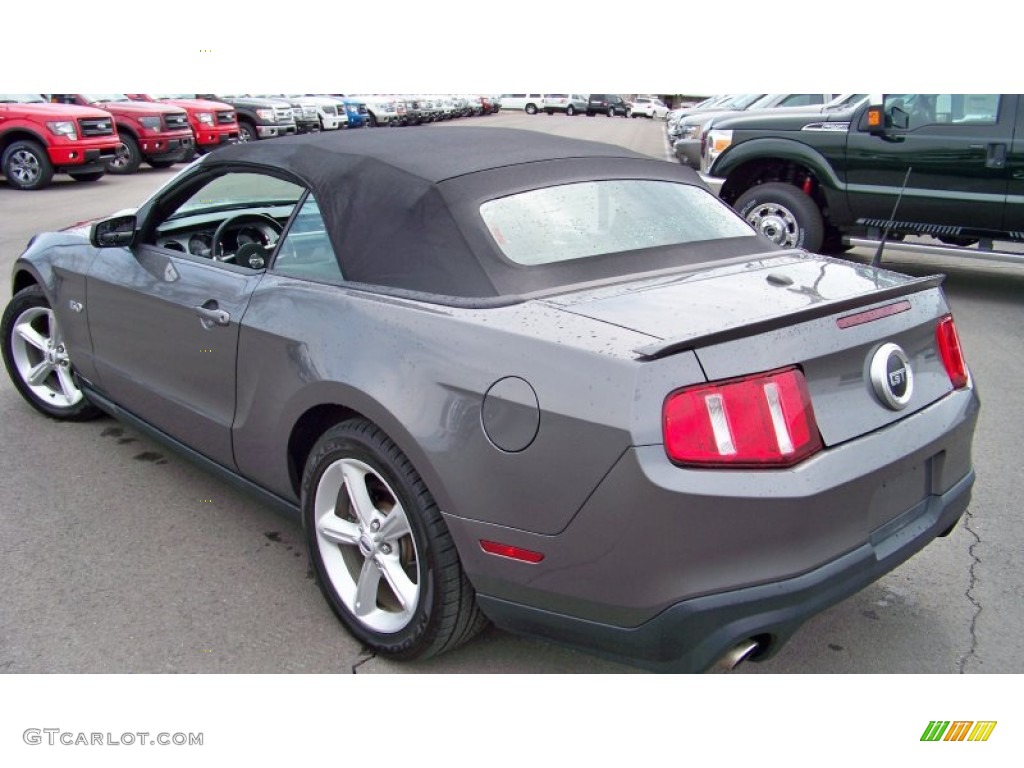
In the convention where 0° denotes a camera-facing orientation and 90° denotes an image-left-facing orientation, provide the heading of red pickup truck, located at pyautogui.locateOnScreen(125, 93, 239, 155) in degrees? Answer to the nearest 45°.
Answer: approximately 315°

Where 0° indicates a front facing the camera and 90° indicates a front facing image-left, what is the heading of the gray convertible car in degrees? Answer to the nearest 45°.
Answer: approximately 135°

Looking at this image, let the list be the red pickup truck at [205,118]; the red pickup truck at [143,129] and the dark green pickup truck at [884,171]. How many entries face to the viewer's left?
1

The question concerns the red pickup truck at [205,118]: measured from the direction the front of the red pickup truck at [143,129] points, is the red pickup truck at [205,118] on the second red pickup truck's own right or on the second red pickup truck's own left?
on the second red pickup truck's own left

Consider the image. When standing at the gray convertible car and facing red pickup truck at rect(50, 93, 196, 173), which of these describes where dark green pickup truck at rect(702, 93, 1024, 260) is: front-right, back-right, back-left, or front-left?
front-right

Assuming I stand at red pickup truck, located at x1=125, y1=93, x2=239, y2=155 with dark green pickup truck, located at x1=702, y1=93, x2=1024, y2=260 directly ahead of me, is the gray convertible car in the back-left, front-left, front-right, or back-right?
front-right

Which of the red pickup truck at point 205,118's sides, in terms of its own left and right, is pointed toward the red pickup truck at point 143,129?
right

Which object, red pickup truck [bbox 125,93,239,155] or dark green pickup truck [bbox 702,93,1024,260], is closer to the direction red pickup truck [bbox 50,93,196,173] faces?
the dark green pickup truck

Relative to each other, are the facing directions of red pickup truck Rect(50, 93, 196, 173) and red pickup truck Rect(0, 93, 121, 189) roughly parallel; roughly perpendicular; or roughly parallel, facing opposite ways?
roughly parallel

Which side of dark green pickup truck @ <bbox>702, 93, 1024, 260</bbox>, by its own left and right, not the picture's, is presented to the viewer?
left

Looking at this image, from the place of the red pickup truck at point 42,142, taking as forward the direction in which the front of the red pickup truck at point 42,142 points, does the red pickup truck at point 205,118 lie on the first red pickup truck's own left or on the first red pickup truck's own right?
on the first red pickup truck's own left

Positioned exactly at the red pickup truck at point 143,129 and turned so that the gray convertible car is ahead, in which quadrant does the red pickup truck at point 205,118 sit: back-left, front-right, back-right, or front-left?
back-left

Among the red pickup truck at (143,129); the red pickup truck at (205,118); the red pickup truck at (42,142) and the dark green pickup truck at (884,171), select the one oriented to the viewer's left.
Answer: the dark green pickup truck

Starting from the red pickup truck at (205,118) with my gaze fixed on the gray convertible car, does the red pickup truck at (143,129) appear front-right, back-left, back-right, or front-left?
front-right

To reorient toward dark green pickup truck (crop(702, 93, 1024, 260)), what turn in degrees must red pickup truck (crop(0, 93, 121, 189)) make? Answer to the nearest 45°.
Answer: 0° — it already faces it

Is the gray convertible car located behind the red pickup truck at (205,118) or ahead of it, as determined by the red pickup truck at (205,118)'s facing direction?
ahead

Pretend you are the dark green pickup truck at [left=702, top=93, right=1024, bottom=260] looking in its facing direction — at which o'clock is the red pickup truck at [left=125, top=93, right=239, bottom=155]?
The red pickup truck is roughly at 1 o'clock from the dark green pickup truck.
